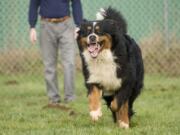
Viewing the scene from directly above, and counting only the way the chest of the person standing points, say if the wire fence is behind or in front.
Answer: behind

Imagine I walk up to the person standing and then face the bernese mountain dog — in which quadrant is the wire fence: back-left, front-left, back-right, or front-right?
back-left

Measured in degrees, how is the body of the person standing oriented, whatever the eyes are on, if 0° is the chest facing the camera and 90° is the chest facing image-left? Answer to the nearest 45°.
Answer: approximately 0°

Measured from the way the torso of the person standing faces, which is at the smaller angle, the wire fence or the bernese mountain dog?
the bernese mountain dog

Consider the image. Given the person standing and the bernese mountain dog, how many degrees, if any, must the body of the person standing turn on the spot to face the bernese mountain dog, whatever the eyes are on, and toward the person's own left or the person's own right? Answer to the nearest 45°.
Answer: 0° — they already face it
